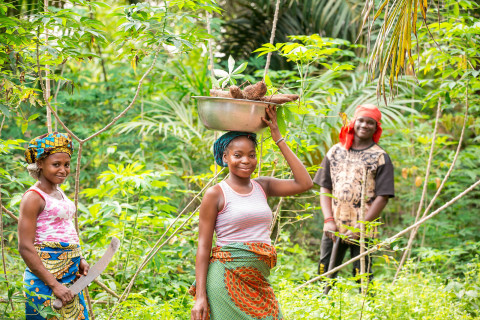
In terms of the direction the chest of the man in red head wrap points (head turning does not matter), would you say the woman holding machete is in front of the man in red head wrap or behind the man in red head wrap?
in front

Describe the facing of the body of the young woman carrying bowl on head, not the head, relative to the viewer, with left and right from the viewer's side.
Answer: facing the viewer and to the right of the viewer

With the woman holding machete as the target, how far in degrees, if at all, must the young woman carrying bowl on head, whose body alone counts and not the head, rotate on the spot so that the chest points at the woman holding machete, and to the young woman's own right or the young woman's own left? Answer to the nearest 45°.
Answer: approximately 135° to the young woman's own right

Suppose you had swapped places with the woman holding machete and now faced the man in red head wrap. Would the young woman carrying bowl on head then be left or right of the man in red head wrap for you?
right

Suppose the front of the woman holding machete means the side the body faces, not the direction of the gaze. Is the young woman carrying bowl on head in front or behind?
in front

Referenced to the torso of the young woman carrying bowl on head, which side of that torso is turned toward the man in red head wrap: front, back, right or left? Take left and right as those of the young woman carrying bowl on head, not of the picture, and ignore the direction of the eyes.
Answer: left

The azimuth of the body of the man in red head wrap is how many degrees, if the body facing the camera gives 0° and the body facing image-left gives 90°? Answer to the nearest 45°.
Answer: approximately 0°
